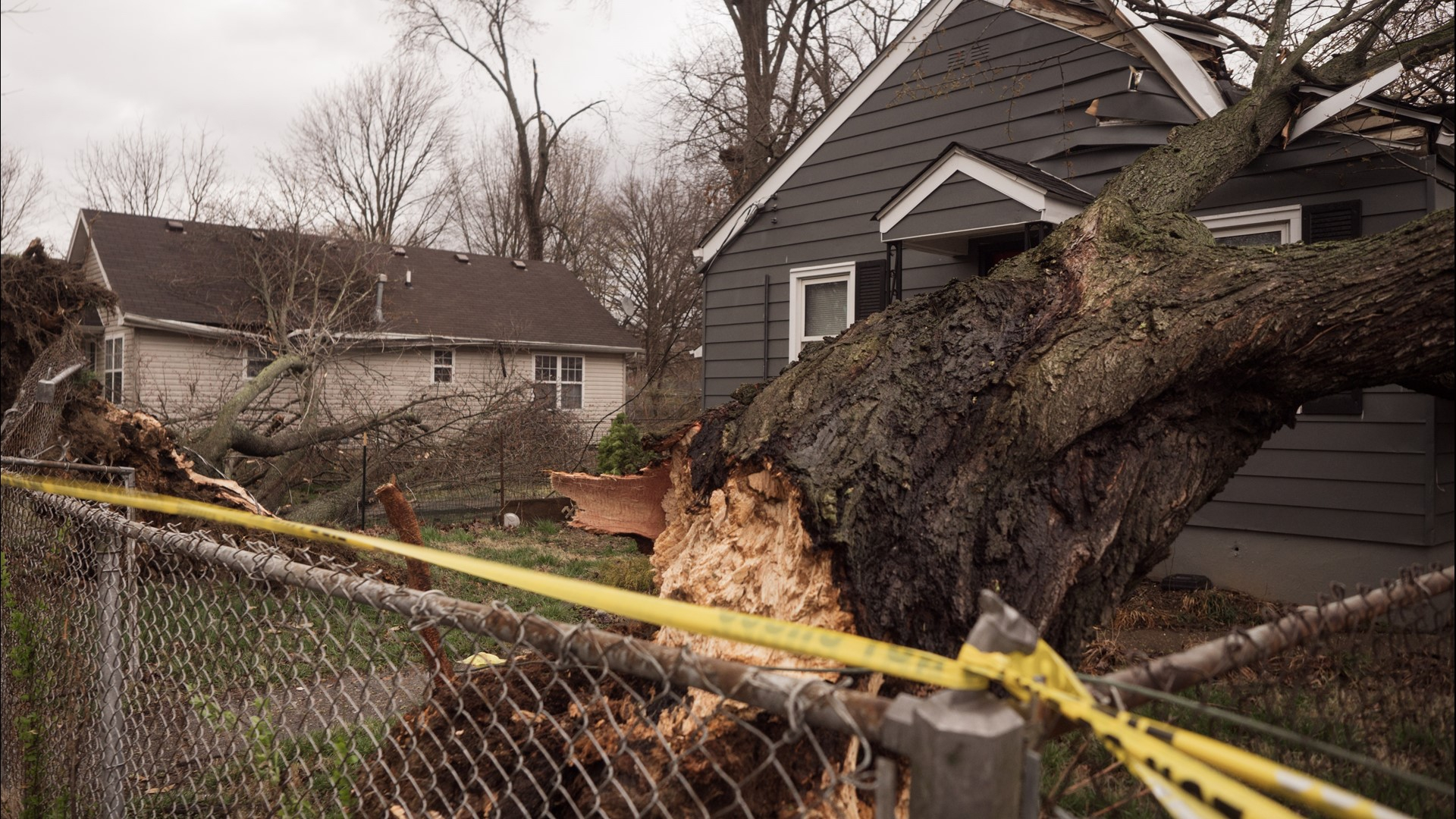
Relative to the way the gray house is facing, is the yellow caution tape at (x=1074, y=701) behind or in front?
in front

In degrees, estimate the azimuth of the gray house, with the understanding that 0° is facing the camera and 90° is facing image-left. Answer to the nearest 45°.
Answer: approximately 45°

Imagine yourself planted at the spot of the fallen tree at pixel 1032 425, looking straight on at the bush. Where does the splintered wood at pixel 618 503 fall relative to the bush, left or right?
left

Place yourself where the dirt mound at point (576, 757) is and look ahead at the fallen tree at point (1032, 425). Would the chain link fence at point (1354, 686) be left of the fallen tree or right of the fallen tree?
right

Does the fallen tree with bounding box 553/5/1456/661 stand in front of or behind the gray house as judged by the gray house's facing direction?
in front

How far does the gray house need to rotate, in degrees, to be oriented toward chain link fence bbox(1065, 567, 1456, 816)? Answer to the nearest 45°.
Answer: approximately 45° to its left

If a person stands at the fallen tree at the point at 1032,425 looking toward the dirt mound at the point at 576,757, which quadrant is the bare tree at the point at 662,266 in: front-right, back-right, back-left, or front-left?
back-right

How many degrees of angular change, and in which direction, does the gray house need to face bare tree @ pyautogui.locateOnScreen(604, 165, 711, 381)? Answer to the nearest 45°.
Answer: approximately 90° to its right

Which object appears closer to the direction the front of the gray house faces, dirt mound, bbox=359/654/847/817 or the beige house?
the dirt mound

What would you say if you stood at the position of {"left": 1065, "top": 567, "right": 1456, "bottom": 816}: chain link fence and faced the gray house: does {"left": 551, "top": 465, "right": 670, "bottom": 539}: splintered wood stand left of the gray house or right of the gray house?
left

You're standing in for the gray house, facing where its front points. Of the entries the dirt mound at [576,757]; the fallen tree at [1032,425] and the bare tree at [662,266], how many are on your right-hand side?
1

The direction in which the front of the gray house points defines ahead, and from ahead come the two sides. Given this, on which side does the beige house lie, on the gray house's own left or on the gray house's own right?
on the gray house's own right

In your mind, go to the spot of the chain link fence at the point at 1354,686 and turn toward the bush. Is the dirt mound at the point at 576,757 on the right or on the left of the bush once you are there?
left

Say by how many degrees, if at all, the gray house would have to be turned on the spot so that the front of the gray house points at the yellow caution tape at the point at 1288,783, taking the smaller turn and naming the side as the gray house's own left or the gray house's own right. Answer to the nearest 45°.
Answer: approximately 45° to the gray house's own left

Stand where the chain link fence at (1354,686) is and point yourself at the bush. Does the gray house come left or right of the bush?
right
